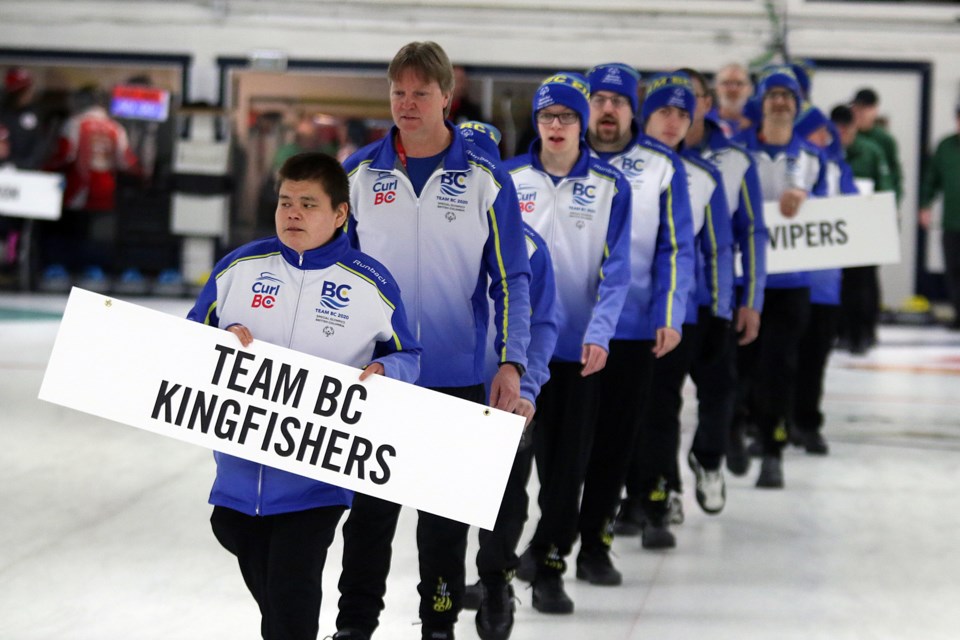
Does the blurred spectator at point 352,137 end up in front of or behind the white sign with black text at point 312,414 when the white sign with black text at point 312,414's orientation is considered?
behind

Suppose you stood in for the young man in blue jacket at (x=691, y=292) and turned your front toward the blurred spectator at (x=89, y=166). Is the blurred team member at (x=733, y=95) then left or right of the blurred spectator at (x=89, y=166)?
right

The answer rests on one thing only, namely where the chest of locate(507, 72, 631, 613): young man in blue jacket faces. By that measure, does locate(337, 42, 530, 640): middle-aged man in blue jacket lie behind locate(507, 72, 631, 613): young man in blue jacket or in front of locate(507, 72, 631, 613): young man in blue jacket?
in front

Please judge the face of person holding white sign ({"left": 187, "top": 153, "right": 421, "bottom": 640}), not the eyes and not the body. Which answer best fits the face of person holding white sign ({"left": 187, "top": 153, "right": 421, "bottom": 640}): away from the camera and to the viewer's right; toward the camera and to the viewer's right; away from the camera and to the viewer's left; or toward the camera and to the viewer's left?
toward the camera and to the viewer's left

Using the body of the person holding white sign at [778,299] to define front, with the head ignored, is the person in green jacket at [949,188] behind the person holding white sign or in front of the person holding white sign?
behind

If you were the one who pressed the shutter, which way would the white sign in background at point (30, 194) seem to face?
facing the viewer

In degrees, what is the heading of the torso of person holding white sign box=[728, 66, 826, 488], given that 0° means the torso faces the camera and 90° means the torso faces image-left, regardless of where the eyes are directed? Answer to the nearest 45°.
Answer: approximately 0°

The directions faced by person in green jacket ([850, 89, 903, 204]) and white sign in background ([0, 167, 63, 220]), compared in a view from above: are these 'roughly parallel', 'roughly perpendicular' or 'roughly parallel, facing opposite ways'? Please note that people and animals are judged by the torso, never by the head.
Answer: roughly perpendicular

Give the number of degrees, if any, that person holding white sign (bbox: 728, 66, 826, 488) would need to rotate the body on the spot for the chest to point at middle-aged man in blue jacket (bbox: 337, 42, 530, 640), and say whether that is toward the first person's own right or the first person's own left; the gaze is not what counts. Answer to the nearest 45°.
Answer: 0° — they already face them

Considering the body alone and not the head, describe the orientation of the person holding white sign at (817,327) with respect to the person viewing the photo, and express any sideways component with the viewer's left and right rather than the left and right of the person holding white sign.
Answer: facing the viewer and to the left of the viewer

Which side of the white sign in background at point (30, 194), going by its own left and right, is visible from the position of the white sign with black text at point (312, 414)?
front

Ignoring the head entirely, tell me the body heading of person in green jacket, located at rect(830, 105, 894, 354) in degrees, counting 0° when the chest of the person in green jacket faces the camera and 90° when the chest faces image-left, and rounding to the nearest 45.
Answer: approximately 45°
